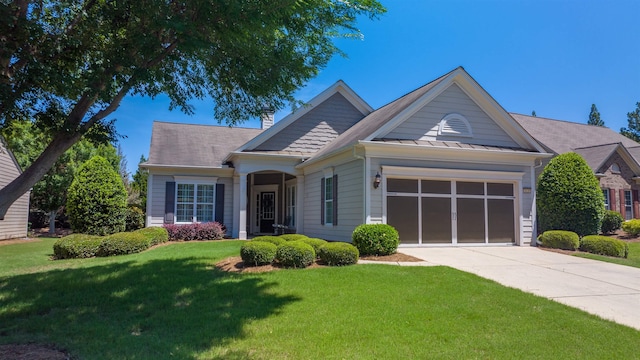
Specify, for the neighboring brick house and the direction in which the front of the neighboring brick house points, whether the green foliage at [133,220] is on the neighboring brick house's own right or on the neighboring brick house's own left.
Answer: on the neighboring brick house's own right

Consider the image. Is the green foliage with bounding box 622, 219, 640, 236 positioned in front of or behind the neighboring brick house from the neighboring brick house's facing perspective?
in front

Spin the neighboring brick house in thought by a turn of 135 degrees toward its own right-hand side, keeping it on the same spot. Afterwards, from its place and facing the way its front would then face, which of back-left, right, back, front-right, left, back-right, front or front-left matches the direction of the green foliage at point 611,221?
left

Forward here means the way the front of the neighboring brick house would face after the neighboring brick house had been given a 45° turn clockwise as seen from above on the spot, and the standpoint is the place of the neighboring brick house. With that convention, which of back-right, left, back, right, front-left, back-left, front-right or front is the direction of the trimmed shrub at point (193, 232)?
front-right

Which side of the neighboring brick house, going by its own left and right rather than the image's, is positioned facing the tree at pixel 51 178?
right

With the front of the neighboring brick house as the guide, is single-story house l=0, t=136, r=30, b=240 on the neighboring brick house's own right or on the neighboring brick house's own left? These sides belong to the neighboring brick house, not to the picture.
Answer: on the neighboring brick house's own right

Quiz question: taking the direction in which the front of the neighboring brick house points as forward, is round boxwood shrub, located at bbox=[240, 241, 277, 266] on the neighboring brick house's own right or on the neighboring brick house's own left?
on the neighboring brick house's own right

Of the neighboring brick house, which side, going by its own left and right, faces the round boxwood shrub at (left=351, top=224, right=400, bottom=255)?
right

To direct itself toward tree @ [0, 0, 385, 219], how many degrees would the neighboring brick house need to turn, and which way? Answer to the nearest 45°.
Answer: approximately 45° to its right

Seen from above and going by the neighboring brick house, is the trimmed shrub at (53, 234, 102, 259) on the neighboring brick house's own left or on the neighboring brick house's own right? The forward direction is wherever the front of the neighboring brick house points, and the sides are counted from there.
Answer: on the neighboring brick house's own right

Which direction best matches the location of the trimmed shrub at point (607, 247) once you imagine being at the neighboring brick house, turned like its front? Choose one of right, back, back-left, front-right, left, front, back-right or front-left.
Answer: front-right

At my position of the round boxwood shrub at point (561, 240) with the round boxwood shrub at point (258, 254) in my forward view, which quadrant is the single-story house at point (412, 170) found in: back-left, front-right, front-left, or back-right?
front-right

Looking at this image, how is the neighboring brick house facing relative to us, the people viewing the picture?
facing the viewer and to the right of the viewer

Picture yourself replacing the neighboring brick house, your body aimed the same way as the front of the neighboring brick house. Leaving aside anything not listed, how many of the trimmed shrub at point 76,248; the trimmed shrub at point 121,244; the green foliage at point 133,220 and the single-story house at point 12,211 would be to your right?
4

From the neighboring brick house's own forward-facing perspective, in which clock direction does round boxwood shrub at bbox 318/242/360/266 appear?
The round boxwood shrub is roughly at 2 o'clock from the neighboring brick house.

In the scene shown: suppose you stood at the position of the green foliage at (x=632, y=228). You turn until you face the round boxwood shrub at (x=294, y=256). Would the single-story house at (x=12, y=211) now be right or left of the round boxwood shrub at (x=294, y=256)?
right
